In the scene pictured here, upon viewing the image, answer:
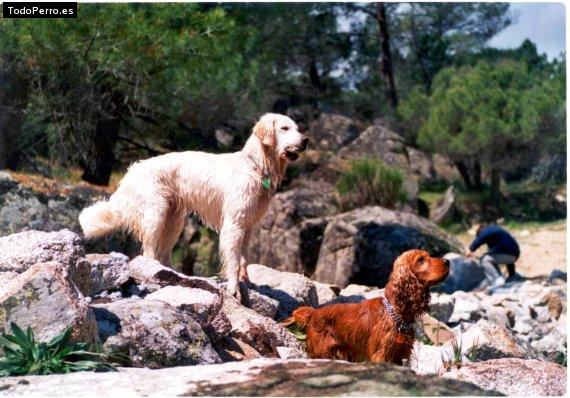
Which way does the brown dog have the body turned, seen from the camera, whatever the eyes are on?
to the viewer's right

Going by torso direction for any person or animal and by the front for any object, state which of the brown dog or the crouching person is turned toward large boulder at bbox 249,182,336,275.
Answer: the crouching person

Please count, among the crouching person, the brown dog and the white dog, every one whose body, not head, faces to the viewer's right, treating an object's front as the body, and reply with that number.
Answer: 2

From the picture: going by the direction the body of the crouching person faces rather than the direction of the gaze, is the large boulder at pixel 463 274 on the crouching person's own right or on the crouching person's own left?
on the crouching person's own left

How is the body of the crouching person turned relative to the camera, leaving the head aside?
to the viewer's left

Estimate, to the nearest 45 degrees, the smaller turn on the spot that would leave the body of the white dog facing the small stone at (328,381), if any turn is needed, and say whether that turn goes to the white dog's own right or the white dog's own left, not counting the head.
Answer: approximately 90° to the white dog's own right

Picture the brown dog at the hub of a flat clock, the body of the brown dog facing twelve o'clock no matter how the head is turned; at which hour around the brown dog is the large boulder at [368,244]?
The large boulder is roughly at 9 o'clock from the brown dog.

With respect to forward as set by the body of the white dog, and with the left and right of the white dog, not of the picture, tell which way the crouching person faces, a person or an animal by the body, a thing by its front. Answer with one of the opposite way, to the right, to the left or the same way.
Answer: the opposite way

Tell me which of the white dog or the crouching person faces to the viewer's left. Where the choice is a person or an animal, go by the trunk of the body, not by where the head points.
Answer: the crouching person

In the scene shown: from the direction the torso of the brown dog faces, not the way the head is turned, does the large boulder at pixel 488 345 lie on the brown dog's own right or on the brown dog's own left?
on the brown dog's own left

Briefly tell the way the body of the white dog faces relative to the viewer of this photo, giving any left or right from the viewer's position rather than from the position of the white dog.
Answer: facing to the right of the viewer

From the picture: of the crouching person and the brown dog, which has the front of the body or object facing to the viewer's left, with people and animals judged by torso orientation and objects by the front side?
the crouching person

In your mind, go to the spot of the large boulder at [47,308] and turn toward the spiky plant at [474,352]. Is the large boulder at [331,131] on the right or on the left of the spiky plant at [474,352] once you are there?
left
